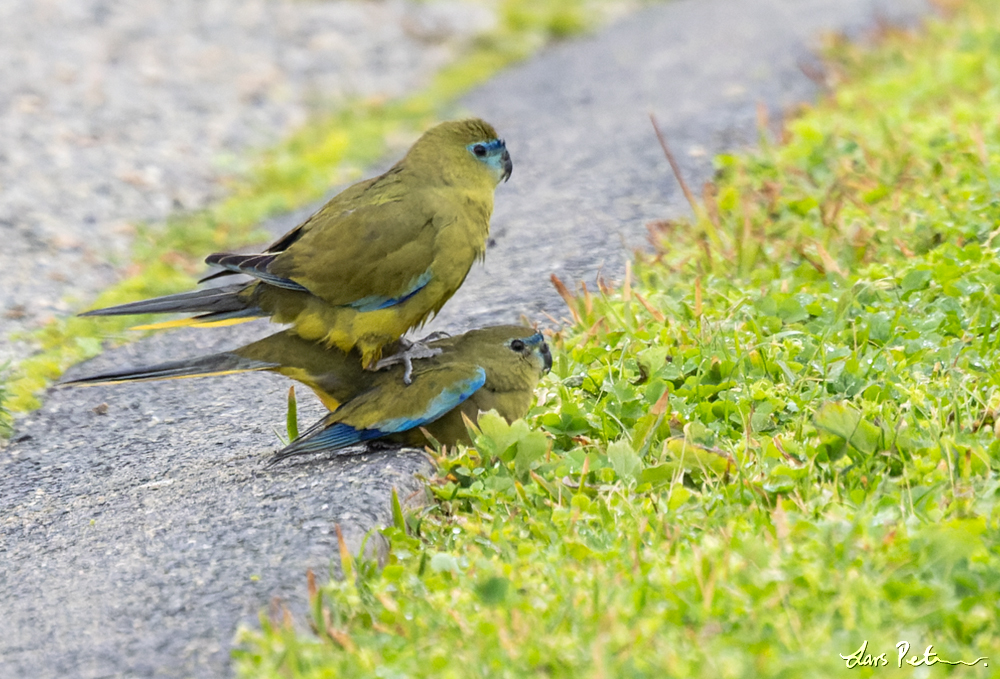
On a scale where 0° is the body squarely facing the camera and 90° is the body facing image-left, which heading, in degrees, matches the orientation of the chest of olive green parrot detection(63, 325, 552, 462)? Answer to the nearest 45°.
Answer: approximately 270°

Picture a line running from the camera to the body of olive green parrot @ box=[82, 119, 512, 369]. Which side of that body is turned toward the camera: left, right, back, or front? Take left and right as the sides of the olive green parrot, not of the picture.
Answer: right
